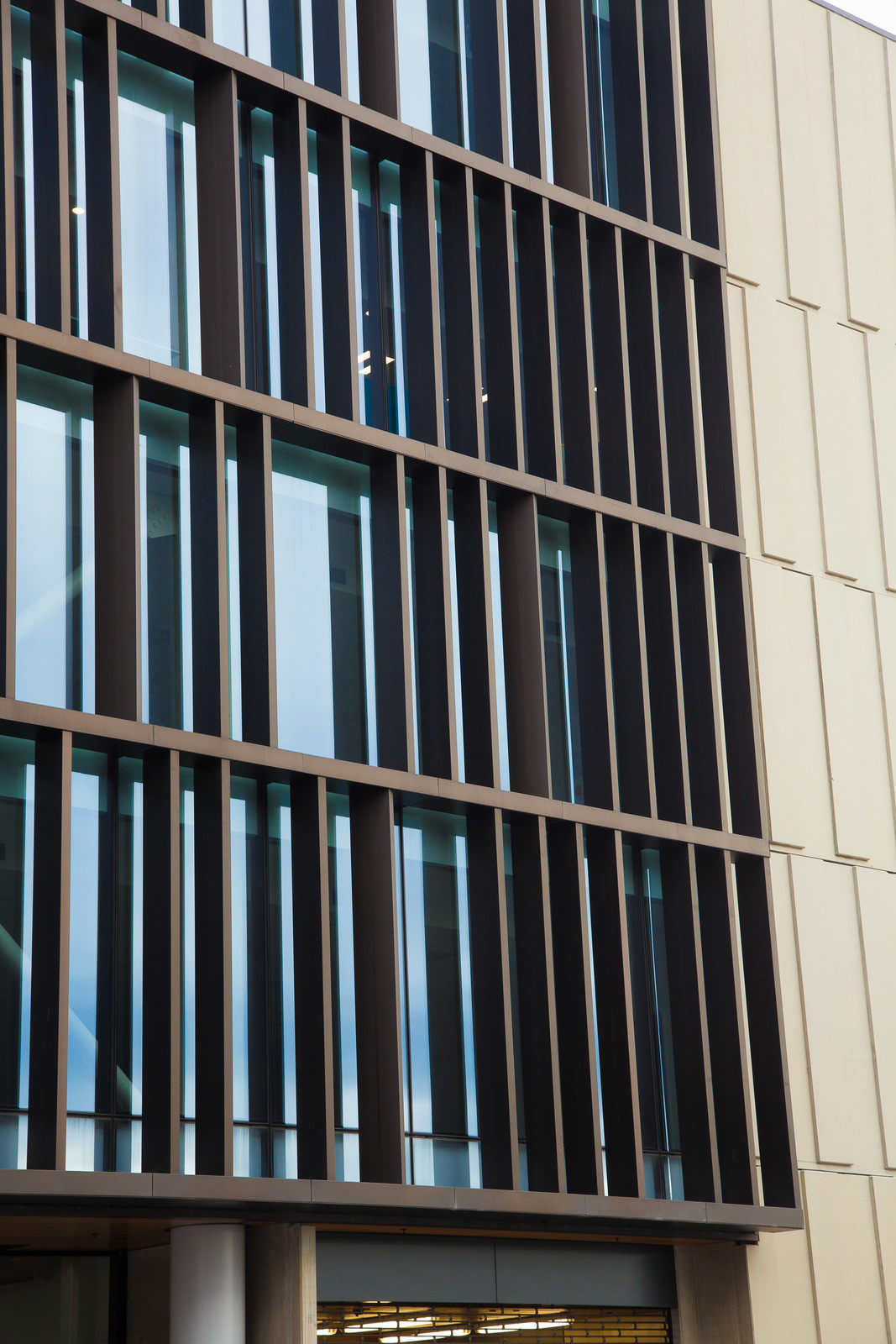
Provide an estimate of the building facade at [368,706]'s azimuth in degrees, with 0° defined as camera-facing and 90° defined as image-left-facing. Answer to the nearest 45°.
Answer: approximately 315°

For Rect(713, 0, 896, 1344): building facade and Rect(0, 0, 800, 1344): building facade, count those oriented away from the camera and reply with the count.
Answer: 0

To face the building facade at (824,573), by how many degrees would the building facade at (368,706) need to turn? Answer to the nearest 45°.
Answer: approximately 90° to its left

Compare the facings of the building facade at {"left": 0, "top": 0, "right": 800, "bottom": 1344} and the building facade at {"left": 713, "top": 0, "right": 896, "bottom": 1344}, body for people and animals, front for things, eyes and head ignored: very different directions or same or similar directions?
same or similar directions

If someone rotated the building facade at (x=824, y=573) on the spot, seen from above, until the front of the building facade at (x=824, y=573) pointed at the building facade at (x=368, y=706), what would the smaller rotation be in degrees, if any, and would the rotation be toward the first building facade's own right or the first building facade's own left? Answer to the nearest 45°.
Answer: approximately 90° to the first building facade's own right
